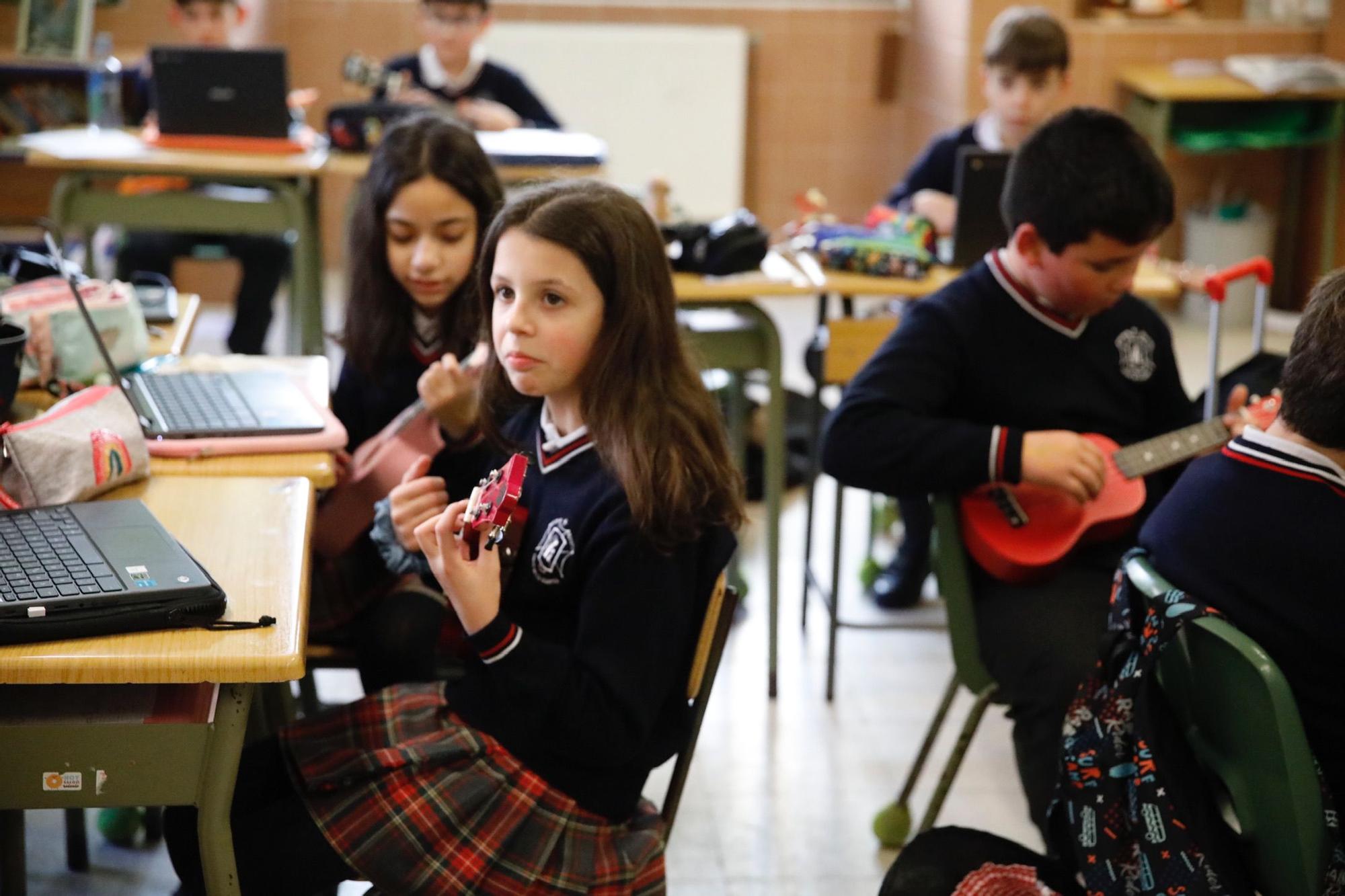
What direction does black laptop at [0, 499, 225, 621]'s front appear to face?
to the viewer's right

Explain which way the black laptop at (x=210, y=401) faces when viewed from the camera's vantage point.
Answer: facing to the right of the viewer

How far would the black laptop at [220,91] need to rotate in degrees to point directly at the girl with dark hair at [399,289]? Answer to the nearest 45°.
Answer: approximately 180°

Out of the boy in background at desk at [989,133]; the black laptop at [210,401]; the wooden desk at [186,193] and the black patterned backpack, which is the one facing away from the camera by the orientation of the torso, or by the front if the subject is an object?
the wooden desk

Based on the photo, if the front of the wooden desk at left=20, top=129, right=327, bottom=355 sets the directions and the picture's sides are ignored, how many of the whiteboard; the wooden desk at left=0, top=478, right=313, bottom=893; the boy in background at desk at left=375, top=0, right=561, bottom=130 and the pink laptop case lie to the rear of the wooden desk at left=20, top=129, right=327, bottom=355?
2

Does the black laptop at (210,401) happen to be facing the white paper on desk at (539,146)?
no

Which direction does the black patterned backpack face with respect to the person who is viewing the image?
facing the viewer and to the left of the viewer

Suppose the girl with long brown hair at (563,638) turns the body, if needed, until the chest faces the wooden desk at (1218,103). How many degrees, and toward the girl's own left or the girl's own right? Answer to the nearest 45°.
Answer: approximately 180°

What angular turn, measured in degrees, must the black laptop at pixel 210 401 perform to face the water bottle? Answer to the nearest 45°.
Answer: approximately 90° to its left

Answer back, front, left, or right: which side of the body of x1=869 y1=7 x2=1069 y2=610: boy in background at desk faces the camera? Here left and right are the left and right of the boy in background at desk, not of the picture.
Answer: front

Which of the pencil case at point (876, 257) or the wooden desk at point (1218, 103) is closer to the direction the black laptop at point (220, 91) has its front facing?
the wooden desk

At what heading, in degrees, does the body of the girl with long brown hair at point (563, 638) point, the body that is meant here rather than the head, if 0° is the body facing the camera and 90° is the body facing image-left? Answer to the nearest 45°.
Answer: approximately 45°

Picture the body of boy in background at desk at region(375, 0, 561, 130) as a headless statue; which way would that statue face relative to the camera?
toward the camera

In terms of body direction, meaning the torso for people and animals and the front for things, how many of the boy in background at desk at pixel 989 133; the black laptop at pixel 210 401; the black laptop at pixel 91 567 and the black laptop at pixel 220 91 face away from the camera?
1

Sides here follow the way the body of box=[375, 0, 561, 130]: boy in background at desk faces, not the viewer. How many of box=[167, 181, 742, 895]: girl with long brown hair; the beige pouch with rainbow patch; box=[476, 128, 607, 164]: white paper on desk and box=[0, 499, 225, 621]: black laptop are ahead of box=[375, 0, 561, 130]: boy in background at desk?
4

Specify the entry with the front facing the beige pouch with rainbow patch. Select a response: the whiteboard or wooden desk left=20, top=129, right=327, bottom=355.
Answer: the whiteboard

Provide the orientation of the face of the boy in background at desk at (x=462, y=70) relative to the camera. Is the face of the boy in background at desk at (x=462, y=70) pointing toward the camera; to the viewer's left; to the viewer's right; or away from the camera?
toward the camera
